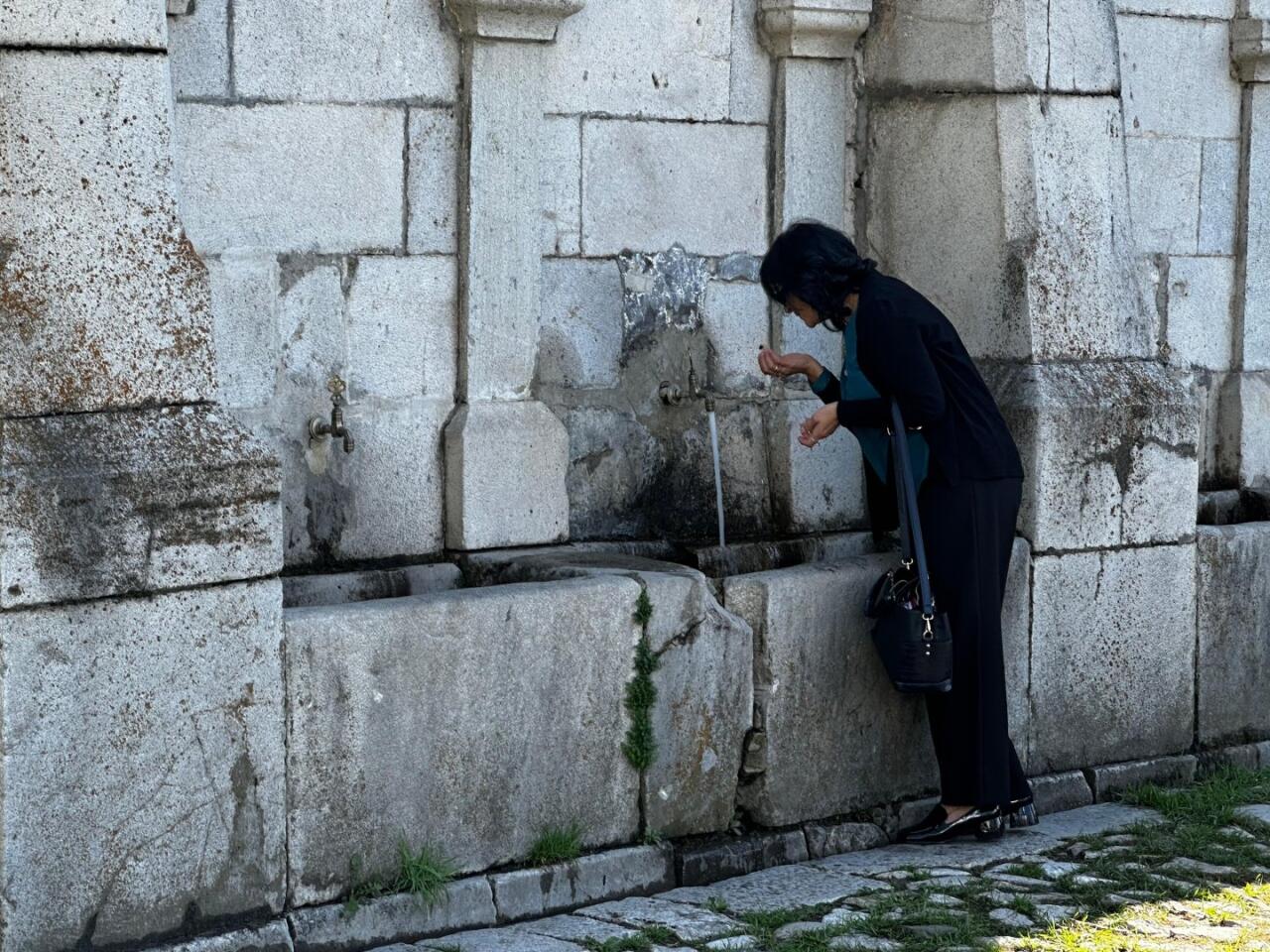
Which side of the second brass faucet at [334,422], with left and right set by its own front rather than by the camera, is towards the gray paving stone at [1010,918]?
front

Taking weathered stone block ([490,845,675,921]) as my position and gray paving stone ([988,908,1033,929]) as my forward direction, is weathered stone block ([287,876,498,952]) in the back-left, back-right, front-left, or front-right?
back-right

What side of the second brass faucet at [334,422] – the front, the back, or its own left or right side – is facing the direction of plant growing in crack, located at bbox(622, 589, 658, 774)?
front

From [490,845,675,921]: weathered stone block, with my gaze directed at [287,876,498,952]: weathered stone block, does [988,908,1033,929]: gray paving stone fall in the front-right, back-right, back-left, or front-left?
back-left

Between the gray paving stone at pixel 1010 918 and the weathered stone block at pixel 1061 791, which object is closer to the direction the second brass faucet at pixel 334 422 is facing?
the gray paving stone

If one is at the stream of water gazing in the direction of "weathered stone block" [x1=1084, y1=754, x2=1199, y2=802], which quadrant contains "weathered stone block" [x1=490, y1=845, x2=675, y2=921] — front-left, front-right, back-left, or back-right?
back-right

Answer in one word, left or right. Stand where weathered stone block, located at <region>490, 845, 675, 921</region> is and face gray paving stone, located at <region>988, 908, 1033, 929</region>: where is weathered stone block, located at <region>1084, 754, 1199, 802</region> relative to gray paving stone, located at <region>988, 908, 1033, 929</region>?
left

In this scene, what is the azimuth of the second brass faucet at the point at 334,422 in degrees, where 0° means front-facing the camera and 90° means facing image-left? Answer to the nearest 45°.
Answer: approximately 315°

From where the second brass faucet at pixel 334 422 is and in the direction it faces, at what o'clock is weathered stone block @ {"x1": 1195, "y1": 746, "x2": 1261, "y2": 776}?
The weathered stone block is roughly at 10 o'clock from the second brass faucet.

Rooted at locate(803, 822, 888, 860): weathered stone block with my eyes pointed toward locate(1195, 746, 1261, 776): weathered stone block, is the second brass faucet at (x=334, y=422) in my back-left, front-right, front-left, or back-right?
back-left
